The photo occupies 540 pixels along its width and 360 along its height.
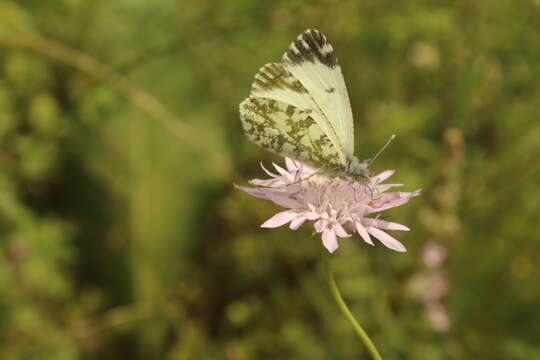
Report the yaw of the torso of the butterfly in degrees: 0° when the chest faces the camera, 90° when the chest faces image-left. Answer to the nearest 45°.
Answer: approximately 270°
